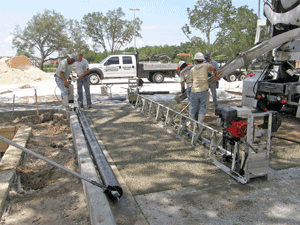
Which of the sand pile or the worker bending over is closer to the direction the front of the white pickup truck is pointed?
the sand pile

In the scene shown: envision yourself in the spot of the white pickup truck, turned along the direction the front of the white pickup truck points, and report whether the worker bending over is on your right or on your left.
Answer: on your left

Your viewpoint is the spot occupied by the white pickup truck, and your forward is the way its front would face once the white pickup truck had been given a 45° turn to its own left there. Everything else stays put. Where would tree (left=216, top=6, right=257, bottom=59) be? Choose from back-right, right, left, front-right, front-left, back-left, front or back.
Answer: back

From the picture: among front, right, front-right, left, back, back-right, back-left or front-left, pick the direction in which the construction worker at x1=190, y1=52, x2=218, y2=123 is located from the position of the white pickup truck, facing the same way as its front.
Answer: left

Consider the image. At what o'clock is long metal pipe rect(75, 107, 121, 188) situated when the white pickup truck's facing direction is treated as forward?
The long metal pipe is roughly at 9 o'clock from the white pickup truck.

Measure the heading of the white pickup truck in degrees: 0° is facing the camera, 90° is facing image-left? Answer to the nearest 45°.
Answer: approximately 90°

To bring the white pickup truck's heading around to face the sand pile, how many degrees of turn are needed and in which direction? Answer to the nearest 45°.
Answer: approximately 45° to its right

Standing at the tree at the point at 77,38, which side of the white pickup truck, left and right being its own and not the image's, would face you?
right

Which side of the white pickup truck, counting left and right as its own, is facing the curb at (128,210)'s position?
left

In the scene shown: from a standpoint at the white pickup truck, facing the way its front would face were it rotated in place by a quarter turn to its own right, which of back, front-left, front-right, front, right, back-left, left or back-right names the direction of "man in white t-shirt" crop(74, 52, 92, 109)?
back
